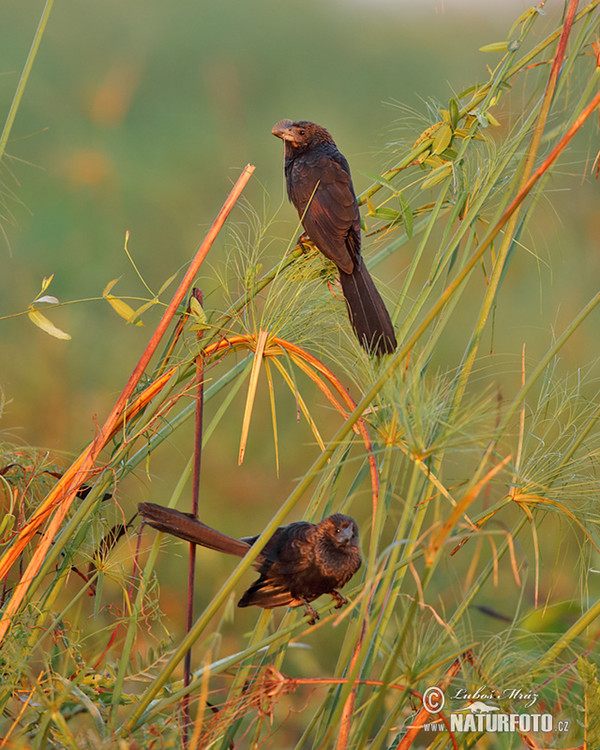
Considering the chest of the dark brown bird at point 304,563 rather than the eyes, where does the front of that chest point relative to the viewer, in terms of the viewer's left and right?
facing the viewer and to the right of the viewer

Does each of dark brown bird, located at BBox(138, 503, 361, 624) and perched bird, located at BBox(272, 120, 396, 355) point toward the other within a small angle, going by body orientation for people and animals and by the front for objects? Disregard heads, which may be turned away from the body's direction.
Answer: no

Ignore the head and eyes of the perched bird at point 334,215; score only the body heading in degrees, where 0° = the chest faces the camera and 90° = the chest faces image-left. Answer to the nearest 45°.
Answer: approximately 135°

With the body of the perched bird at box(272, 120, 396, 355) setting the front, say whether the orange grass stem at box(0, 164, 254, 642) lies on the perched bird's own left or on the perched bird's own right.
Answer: on the perched bird's own left

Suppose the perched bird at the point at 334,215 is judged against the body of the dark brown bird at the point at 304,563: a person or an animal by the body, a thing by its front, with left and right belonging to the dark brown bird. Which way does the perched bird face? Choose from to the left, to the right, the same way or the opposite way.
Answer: the opposite way
